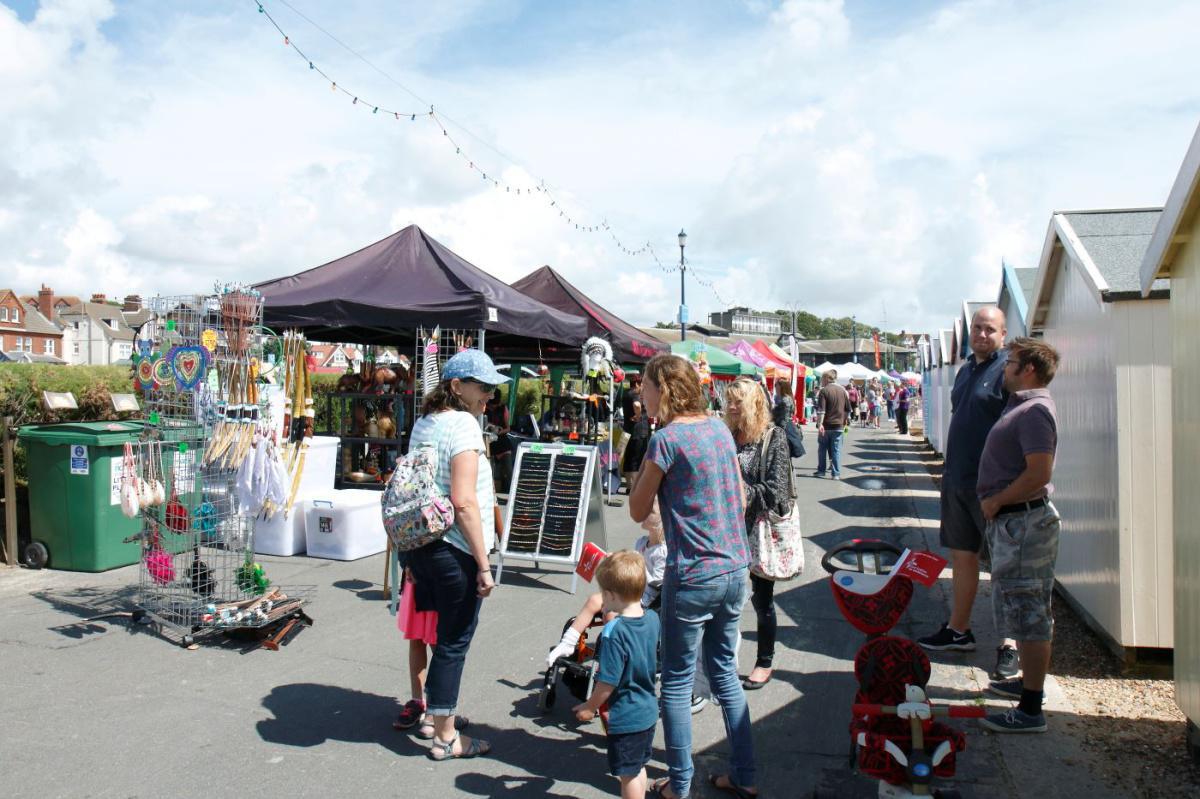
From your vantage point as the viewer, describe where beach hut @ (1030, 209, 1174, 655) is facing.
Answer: facing to the left of the viewer

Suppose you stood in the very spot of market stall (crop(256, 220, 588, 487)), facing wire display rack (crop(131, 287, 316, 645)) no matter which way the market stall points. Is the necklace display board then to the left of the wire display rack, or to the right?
left

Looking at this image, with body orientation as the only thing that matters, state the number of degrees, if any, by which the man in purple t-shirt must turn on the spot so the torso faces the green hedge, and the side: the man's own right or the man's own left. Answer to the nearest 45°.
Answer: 0° — they already face it

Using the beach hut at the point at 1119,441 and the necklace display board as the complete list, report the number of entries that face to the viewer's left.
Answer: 1

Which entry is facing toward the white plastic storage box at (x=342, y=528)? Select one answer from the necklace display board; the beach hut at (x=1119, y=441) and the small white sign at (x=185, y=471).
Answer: the beach hut

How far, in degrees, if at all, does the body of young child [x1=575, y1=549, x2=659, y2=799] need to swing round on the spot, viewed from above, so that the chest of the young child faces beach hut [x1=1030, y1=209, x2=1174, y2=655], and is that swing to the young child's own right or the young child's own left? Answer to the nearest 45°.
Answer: approximately 90° to the young child's own right

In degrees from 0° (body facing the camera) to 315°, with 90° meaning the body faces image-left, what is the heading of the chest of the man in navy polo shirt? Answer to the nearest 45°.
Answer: approximately 45°

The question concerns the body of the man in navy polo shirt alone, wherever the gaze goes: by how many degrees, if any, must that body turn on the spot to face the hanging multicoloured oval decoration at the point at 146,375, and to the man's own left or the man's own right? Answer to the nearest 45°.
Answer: approximately 45° to the man's own right

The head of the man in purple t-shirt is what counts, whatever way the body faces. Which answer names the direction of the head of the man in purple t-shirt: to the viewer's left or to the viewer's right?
to the viewer's left

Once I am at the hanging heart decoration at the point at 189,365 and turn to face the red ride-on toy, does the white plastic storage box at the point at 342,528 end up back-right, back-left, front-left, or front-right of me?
back-left

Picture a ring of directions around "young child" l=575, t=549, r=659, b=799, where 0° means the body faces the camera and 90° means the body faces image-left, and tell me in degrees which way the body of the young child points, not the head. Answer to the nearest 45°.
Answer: approximately 135°

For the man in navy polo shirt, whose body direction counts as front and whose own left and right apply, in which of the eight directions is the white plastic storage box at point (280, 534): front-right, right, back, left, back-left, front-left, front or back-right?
front-right

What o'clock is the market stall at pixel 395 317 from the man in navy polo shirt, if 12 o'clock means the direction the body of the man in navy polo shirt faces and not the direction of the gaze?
The market stall is roughly at 2 o'clock from the man in navy polo shirt.

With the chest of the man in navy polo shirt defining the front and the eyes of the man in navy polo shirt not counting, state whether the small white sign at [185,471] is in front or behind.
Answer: in front

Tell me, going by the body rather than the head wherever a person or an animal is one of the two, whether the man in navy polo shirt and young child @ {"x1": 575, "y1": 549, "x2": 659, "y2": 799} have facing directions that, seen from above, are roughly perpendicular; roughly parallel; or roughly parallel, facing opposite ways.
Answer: roughly perpendicular
